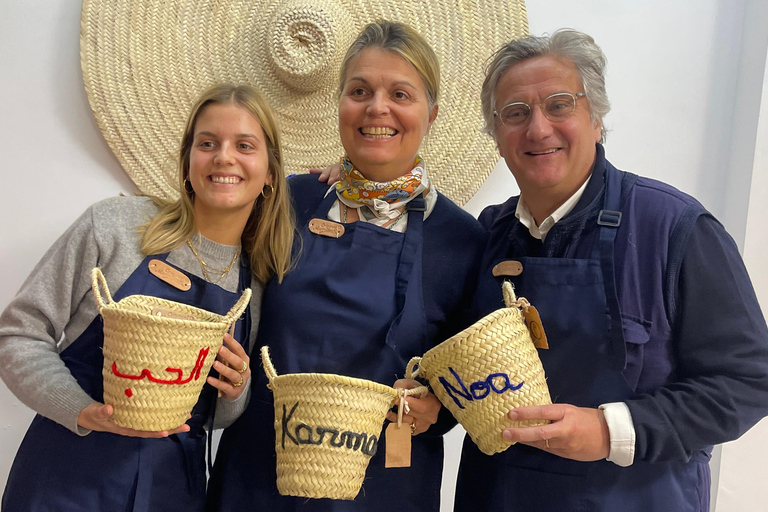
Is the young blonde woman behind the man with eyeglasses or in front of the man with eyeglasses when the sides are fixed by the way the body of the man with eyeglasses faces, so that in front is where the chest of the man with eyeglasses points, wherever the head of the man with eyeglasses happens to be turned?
in front

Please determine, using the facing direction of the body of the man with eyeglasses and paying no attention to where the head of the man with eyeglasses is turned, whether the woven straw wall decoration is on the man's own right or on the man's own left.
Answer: on the man's own right

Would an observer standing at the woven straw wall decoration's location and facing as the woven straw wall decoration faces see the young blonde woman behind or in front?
in front

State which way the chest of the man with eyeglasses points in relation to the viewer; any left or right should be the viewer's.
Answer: facing the viewer and to the left of the viewer

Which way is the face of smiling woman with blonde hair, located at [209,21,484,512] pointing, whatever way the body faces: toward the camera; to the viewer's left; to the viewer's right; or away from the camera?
toward the camera

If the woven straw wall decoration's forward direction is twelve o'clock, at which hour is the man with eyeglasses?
The man with eyeglasses is roughly at 11 o'clock from the woven straw wall decoration.

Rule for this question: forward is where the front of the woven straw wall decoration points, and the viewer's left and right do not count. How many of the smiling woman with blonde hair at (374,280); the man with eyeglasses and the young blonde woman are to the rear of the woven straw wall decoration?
0

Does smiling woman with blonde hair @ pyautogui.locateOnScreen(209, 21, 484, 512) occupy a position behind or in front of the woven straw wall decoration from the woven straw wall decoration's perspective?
in front

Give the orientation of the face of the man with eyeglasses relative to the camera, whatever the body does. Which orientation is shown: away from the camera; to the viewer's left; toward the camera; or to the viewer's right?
toward the camera

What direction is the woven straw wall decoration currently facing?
toward the camera

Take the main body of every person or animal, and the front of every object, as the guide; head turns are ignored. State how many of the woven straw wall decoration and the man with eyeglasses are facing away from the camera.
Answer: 0
